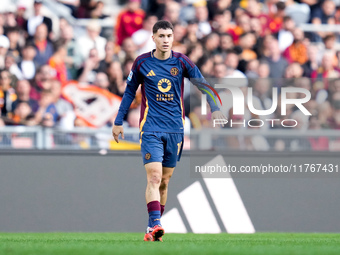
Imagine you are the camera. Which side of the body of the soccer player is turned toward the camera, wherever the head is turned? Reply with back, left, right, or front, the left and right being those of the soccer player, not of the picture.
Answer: front
